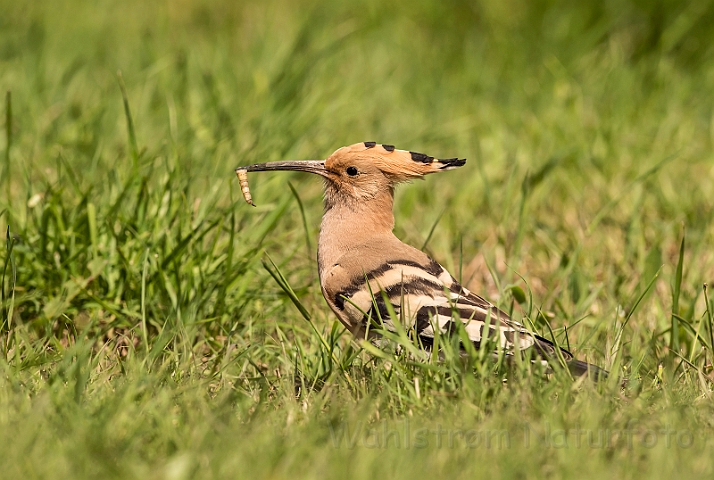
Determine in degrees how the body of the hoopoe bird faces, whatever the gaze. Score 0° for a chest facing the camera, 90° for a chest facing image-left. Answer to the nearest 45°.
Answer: approximately 90°
